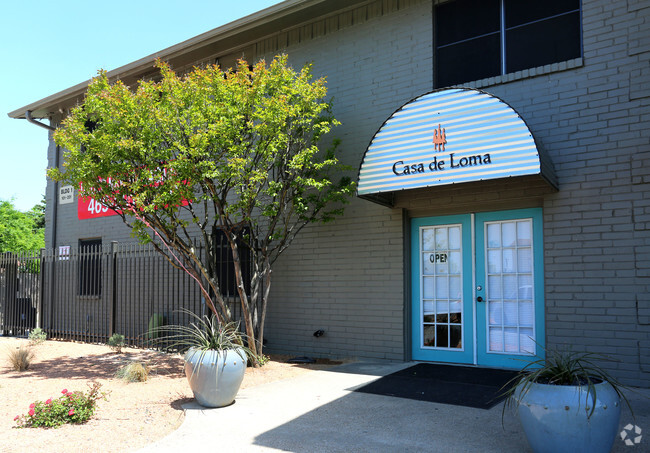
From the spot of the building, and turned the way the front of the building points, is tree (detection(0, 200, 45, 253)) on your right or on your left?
on your right

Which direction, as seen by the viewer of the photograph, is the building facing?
facing the viewer and to the left of the viewer

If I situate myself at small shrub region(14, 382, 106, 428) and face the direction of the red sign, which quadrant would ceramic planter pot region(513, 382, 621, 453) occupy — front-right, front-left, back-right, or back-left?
back-right

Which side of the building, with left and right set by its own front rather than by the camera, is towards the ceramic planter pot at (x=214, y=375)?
front

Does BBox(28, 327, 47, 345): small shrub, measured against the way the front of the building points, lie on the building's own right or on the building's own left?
on the building's own right

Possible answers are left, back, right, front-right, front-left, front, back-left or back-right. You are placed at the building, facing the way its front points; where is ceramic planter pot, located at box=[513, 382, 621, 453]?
front-left

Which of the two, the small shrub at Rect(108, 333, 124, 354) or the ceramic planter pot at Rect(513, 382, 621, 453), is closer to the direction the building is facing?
the ceramic planter pot

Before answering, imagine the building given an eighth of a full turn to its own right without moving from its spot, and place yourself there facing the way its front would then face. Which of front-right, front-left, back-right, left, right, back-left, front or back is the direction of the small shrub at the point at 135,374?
front

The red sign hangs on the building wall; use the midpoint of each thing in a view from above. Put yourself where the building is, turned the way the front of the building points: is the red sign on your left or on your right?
on your right
